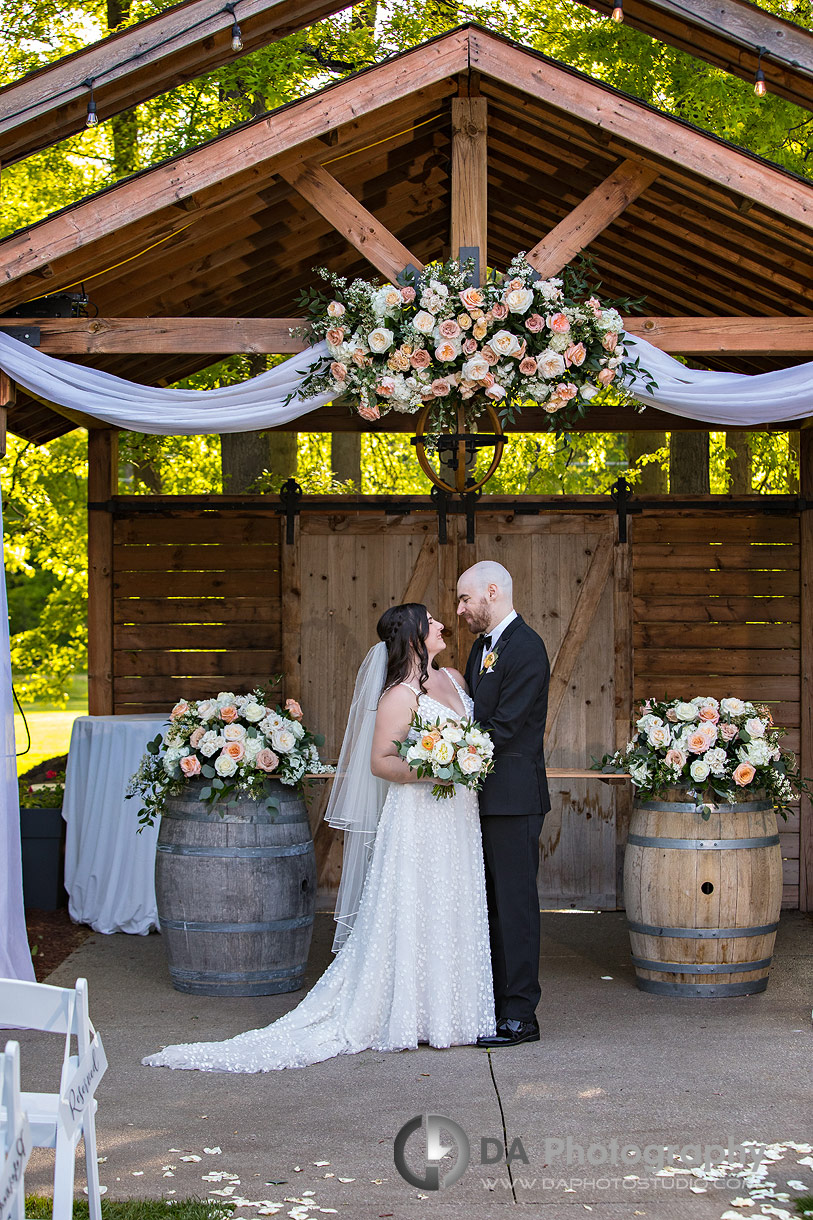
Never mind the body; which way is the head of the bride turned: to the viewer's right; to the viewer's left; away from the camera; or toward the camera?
to the viewer's right

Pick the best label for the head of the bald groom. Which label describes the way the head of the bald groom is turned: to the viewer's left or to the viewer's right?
to the viewer's left

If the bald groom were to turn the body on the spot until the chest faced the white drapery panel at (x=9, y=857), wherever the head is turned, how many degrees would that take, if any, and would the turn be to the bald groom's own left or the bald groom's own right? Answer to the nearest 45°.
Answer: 0° — they already face it

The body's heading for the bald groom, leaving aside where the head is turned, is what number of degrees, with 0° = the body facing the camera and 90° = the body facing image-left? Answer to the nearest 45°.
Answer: approximately 90°

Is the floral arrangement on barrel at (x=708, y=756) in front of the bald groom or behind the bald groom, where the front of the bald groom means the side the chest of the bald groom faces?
behind

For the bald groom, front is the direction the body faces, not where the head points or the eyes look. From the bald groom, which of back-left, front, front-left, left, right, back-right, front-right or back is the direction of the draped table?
front-right

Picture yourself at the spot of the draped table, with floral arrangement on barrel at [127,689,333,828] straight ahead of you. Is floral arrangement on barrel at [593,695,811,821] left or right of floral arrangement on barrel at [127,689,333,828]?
left
